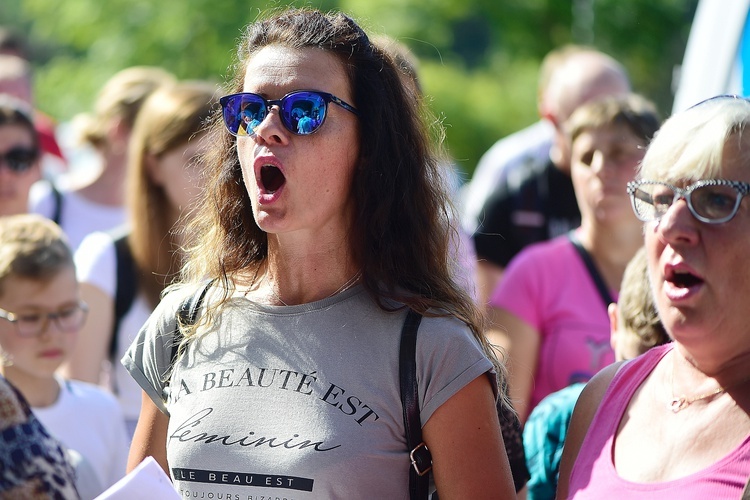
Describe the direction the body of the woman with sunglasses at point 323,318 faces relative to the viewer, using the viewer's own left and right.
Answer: facing the viewer and to the left of the viewer

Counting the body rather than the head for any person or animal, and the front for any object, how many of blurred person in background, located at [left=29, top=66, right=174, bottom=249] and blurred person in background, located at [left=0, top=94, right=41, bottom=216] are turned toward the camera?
1

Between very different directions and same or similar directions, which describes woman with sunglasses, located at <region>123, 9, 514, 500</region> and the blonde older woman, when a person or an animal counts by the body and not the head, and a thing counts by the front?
same or similar directions

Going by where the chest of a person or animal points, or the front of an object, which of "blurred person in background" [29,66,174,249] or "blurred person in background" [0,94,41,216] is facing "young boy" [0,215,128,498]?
"blurred person in background" [0,94,41,216]

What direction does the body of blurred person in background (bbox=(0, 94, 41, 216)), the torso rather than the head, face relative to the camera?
toward the camera

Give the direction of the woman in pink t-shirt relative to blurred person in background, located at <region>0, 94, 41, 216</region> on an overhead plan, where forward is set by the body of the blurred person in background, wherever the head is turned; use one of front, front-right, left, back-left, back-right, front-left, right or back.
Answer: front-left

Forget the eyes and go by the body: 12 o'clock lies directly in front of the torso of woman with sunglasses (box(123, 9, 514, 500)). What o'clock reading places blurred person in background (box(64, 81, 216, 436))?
The blurred person in background is roughly at 4 o'clock from the woman with sunglasses.

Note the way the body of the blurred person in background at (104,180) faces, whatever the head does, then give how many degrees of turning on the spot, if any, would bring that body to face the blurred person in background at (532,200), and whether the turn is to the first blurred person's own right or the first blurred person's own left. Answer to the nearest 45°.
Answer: approximately 45° to the first blurred person's own right

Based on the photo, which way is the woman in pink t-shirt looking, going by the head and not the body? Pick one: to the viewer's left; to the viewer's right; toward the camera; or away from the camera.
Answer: toward the camera

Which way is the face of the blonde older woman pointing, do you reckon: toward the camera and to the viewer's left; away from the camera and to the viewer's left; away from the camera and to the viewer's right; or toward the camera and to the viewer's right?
toward the camera and to the viewer's left

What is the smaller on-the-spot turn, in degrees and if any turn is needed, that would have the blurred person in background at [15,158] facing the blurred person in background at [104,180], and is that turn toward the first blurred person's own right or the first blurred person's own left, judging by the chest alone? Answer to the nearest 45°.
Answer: approximately 135° to the first blurred person's own left

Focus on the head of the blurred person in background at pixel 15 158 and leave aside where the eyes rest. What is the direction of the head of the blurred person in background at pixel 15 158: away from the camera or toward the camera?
toward the camera

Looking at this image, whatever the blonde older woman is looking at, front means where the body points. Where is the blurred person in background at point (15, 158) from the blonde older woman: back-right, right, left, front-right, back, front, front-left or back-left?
right

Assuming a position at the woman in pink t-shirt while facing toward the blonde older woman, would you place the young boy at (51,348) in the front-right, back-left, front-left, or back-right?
front-right
